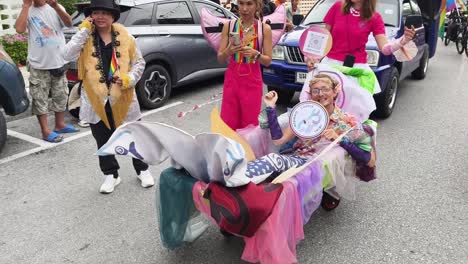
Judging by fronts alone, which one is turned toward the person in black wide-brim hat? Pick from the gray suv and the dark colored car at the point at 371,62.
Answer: the dark colored car

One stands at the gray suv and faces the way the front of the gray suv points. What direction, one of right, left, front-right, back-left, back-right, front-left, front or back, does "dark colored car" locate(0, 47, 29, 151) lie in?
back

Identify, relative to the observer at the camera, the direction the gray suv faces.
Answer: facing away from the viewer and to the right of the viewer

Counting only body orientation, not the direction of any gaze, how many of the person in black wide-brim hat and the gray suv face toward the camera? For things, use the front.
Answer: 1

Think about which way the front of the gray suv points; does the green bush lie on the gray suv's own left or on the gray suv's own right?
on the gray suv's own left

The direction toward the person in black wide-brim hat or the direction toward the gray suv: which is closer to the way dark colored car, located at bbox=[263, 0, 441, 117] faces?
the person in black wide-brim hat
